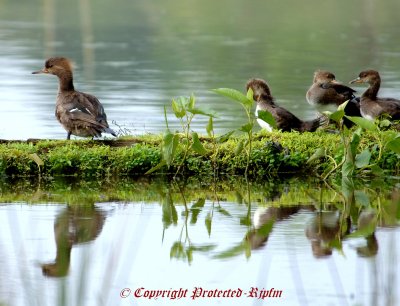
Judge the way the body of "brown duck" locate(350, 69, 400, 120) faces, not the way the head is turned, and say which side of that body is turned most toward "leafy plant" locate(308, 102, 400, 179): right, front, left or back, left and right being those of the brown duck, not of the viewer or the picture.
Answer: left

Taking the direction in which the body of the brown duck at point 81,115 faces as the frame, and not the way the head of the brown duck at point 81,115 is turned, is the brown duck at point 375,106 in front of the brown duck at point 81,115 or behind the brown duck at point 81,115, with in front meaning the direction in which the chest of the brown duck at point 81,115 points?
behind

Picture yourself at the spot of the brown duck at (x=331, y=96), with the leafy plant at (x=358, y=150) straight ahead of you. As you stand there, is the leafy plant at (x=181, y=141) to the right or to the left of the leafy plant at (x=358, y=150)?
right

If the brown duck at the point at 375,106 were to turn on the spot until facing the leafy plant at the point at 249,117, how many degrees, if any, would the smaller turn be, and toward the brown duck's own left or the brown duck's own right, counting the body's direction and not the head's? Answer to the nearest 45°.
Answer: approximately 45° to the brown duck's own left

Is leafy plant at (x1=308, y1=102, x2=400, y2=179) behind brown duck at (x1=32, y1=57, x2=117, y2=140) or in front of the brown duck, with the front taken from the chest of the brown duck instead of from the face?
behind

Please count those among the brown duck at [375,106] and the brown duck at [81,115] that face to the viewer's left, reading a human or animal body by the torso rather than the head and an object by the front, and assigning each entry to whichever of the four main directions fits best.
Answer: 2

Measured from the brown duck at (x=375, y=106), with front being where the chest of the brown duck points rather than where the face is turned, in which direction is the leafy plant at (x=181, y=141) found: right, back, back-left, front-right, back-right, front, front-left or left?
front-left

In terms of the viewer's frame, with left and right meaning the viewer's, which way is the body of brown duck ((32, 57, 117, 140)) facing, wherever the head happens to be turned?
facing to the left of the viewer

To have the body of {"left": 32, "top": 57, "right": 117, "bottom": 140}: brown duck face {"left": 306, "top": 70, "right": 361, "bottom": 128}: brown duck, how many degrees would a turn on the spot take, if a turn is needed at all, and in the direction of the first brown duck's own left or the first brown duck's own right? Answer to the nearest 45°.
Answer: approximately 180°

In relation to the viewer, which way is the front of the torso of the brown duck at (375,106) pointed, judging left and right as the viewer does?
facing to the left of the viewer
